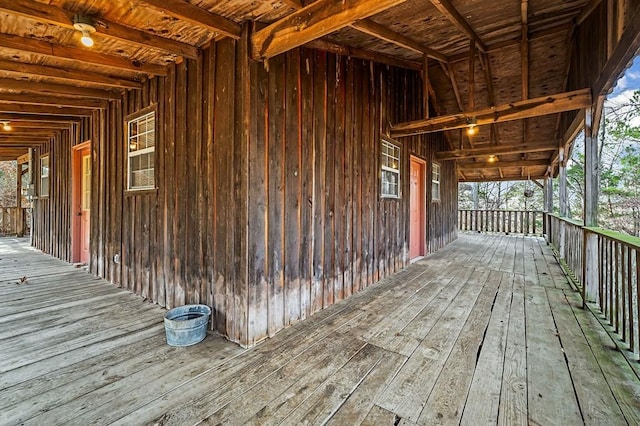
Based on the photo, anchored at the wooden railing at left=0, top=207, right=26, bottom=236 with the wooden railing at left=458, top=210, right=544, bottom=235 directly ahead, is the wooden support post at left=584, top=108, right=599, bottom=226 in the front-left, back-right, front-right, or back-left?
front-right

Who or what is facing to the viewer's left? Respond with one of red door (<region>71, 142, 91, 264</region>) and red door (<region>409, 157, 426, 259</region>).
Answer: red door (<region>71, 142, 91, 264</region>)

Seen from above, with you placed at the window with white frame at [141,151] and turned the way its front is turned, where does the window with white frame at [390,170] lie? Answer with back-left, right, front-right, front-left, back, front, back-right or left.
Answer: back-left

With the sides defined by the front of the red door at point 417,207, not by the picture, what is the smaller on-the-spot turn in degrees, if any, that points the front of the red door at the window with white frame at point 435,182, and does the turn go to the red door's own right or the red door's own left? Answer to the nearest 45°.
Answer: approximately 90° to the red door's own left

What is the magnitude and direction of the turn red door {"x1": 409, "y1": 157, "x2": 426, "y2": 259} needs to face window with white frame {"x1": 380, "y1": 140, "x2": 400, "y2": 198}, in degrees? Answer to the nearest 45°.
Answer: approximately 90° to its right

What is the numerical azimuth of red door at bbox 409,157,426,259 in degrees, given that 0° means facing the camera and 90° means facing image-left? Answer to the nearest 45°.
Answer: approximately 270°

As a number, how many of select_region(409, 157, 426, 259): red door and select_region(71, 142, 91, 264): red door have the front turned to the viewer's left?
1

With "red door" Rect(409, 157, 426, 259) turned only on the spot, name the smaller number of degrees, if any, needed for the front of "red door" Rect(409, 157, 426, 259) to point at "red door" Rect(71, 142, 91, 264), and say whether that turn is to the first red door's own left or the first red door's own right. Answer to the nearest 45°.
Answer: approximately 135° to the first red door's own right

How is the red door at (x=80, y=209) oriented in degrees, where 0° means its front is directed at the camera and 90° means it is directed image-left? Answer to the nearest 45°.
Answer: approximately 90°

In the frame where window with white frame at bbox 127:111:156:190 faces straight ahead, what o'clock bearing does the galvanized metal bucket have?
The galvanized metal bucket is roughly at 10 o'clock from the window with white frame.

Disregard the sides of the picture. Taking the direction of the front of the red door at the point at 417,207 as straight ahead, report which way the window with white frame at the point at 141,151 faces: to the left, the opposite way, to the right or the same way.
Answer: to the right

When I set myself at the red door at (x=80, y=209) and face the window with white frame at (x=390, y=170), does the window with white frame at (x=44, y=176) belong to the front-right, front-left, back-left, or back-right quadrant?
back-left

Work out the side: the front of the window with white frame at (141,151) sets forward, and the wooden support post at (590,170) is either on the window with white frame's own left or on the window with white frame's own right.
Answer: on the window with white frame's own left

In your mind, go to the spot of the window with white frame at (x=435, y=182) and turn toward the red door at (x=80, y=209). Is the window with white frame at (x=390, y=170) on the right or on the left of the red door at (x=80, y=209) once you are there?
left
